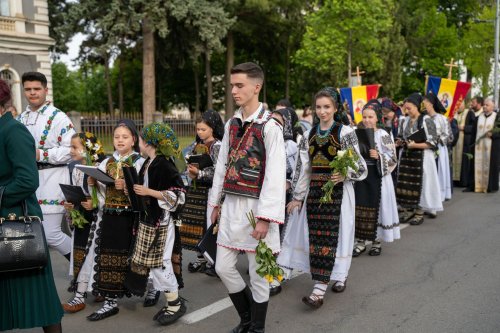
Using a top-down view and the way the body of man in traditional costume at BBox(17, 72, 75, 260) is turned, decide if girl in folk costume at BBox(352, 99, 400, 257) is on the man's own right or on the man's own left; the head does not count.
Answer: on the man's own left

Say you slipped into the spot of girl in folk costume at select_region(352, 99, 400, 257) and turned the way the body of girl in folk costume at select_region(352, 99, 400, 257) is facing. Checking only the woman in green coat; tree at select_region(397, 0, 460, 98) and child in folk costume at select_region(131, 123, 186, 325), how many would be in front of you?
2

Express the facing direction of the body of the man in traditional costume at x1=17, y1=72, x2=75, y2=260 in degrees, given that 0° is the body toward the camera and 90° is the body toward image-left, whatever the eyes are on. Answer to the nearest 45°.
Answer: approximately 45°

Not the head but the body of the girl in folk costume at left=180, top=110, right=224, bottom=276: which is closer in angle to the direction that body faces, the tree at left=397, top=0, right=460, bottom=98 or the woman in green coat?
the woman in green coat

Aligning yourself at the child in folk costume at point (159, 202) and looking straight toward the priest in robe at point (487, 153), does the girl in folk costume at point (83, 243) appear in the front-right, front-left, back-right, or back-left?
back-left

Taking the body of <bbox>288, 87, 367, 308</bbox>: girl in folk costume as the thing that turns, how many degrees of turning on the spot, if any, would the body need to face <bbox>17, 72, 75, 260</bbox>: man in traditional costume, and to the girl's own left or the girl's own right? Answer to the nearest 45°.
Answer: approximately 45° to the girl's own right

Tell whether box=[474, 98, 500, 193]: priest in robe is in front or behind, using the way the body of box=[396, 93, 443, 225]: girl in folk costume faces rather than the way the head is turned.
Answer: behind

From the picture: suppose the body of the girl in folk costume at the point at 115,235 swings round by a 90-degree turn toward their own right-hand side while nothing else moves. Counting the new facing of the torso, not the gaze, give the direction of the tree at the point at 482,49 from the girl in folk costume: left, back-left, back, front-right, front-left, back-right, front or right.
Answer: right
